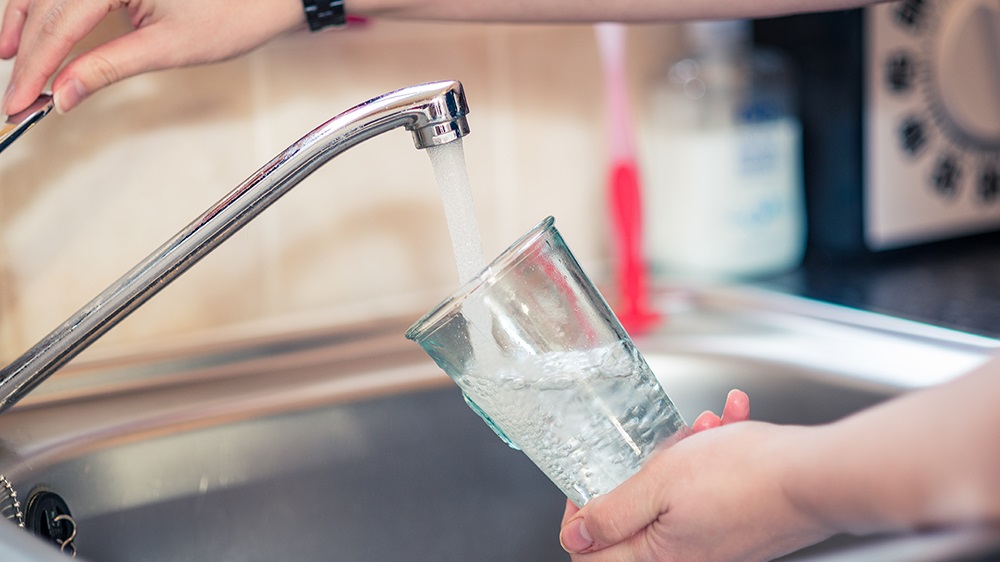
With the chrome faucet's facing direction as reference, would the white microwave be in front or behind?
in front

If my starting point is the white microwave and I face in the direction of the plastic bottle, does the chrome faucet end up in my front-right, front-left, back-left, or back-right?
front-left

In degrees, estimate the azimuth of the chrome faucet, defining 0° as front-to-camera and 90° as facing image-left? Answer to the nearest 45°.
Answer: approximately 270°
